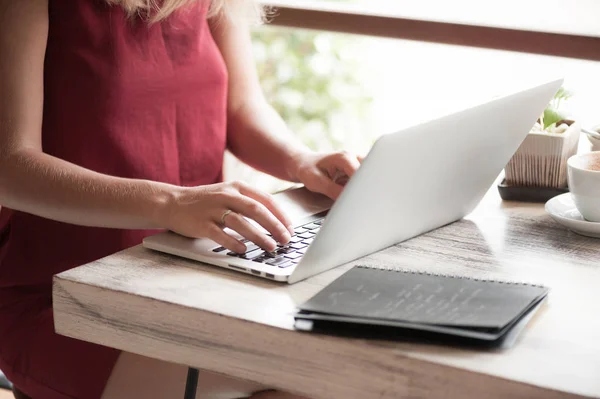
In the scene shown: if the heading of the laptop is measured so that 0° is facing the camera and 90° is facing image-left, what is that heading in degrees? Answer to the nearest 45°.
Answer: approximately 135°

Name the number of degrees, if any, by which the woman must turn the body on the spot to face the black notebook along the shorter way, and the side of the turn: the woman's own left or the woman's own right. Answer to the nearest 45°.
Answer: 0° — they already face it

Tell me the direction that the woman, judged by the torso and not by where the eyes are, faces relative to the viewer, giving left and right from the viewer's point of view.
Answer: facing the viewer and to the right of the viewer

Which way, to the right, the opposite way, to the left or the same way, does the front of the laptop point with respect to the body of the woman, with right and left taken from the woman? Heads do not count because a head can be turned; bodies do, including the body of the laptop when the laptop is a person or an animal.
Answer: the opposite way

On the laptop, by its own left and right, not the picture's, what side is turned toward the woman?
front

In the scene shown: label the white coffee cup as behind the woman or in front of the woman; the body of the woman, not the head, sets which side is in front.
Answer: in front

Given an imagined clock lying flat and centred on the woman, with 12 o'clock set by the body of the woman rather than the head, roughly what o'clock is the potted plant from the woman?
The potted plant is roughly at 11 o'clock from the woman.

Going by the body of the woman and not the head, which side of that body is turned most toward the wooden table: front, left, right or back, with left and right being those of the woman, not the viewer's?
front
